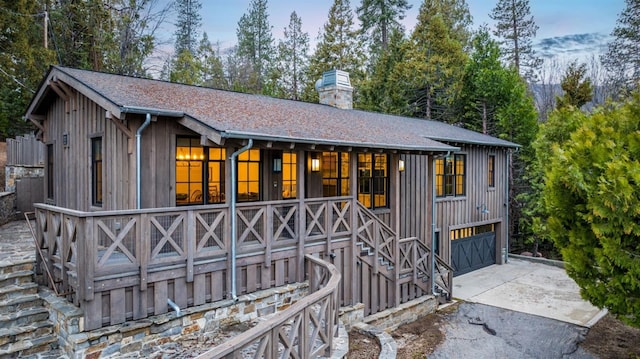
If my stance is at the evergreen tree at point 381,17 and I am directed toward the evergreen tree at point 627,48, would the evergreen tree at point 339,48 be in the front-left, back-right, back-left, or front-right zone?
back-right

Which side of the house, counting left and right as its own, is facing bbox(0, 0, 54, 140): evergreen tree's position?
back

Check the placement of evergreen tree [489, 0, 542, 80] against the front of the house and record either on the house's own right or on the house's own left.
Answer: on the house's own left

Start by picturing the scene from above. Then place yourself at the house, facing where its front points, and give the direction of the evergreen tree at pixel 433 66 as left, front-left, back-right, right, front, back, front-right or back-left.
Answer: left

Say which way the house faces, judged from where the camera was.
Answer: facing the viewer and to the right of the viewer

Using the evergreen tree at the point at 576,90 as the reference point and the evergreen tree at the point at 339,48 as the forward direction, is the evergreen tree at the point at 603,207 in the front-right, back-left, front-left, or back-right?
front-left

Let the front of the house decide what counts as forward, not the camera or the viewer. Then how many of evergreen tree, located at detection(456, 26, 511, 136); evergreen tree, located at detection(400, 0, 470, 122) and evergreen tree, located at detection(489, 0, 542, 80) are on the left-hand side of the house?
3

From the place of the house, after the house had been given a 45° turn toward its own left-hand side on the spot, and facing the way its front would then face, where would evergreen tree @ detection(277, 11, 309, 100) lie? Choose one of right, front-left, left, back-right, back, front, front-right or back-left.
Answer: left

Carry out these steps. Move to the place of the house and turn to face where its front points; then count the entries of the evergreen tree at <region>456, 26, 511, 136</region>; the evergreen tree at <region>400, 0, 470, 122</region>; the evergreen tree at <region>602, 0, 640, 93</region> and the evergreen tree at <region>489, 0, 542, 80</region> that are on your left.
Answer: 4

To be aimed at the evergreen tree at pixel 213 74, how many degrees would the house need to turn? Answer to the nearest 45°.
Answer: approximately 135° to its left
